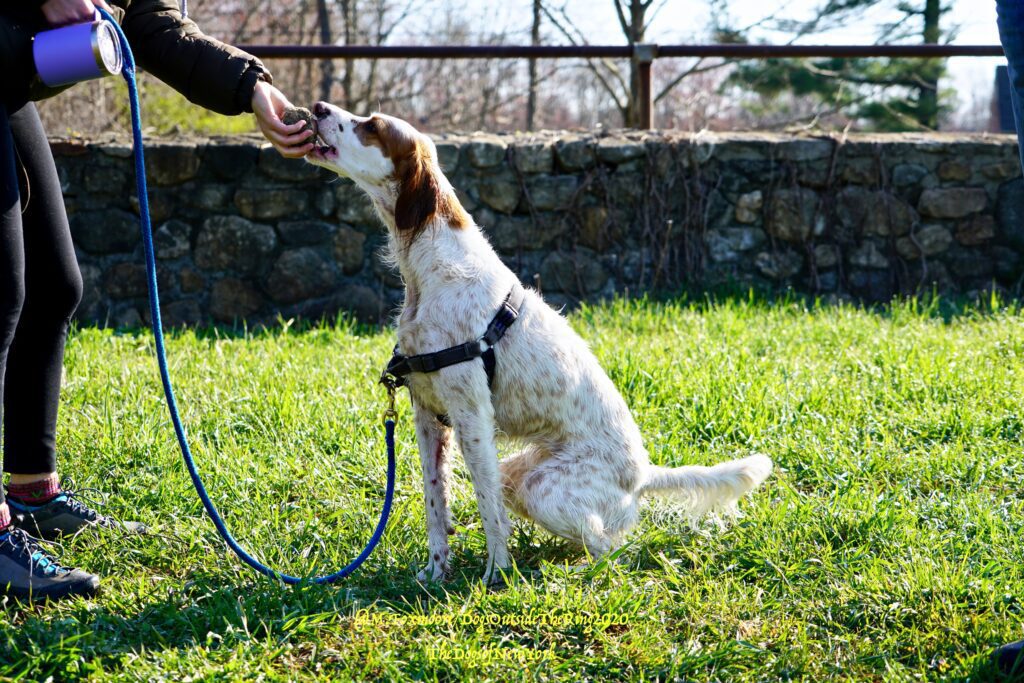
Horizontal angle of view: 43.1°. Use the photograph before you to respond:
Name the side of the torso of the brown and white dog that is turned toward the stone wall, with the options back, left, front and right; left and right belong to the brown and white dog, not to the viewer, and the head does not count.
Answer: right

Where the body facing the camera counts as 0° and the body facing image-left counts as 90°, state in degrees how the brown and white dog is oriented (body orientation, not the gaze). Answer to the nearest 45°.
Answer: approximately 90°
